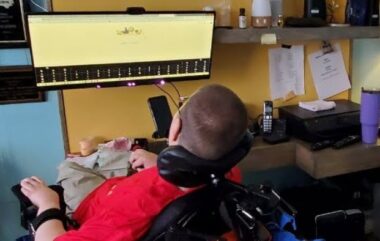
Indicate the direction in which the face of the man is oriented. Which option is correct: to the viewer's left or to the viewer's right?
to the viewer's left

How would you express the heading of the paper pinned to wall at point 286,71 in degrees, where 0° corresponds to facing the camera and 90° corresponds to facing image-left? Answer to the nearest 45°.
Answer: approximately 0°

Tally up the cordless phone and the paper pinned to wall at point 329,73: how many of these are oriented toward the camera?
2

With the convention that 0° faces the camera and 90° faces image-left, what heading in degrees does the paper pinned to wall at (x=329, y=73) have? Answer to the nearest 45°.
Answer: approximately 0°

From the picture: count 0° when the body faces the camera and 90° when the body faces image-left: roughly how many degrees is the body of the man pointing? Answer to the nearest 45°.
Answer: approximately 135°
